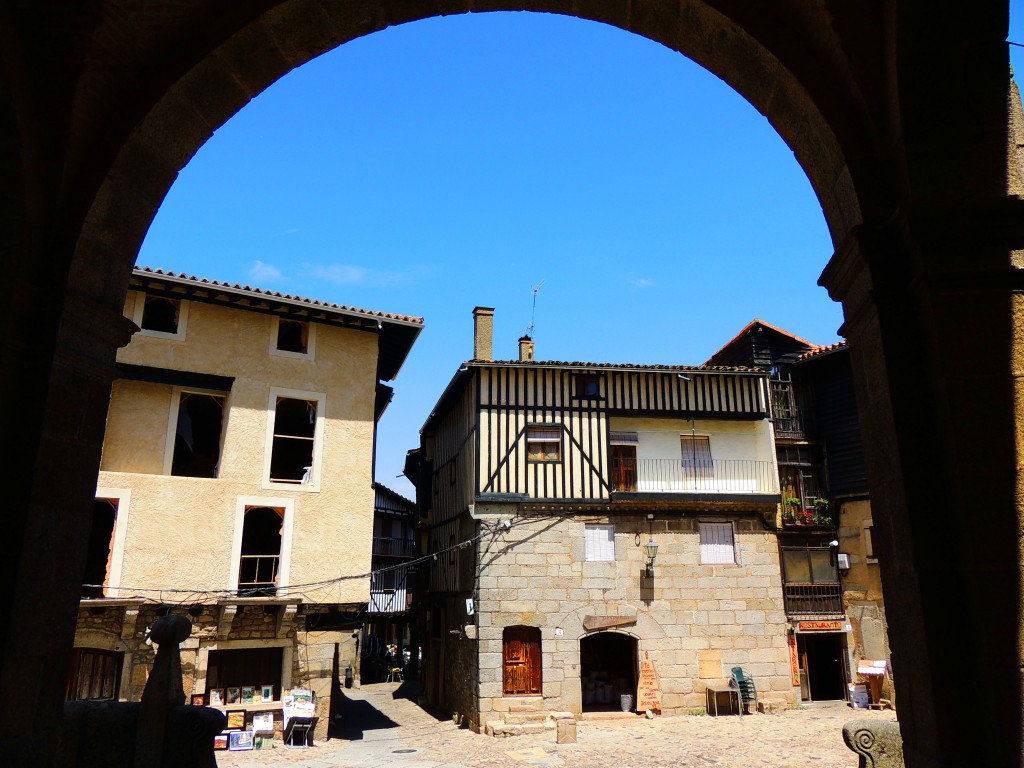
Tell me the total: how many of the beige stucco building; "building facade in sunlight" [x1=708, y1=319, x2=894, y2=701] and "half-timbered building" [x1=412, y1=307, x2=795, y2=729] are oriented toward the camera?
3

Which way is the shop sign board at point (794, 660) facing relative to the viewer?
toward the camera

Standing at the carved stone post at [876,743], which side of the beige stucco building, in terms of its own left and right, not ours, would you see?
front

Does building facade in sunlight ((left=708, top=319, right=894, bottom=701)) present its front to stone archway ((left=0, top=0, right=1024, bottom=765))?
yes

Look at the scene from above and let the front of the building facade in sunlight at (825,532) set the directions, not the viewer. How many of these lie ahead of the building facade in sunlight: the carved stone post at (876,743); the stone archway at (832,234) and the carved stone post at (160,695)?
3

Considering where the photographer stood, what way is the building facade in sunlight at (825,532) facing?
facing the viewer

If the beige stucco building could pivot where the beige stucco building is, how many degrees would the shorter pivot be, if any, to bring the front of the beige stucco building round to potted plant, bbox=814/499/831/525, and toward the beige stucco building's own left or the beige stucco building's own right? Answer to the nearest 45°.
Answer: approximately 90° to the beige stucco building's own left

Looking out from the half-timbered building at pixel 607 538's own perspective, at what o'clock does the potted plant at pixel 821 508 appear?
The potted plant is roughly at 8 o'clock from the half-timbered building.

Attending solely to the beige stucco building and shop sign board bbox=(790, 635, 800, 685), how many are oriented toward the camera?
2

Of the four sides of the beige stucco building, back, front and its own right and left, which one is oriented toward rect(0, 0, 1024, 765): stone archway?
front

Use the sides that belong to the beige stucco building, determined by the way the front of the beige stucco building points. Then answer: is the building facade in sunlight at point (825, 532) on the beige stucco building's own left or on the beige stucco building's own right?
on the beige stucco building's own left

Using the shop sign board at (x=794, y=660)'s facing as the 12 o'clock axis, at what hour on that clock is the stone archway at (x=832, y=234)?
The stone archway is roughly at 12 o'clock from the shop sign board.

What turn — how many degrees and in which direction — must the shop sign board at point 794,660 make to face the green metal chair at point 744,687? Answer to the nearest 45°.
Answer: approximately 45° to its right

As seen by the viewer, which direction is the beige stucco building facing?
toward the camera
